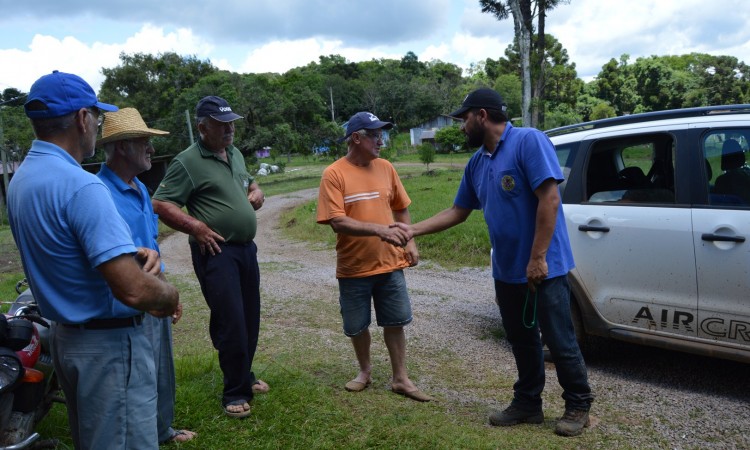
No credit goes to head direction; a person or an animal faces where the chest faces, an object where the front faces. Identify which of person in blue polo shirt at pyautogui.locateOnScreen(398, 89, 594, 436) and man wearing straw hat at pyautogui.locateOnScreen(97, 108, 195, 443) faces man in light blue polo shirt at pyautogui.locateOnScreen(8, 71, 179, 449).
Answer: the person in blue polo shirt

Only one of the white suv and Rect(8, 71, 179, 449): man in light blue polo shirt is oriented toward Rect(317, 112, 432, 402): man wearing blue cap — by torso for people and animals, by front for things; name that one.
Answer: the man in light blue polo shirt

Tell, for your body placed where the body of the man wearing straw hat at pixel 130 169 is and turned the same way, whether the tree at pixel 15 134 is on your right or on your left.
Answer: on your left

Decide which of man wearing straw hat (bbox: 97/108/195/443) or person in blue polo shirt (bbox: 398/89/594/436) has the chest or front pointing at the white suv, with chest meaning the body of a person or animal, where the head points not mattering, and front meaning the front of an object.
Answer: the man wearing straw hat

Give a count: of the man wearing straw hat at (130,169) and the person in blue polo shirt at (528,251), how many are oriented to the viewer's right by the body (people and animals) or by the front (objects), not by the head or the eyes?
1

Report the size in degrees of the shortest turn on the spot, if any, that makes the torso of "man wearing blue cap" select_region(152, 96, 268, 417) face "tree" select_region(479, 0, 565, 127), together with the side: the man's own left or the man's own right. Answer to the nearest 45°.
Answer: approximately 90° to the man's own left

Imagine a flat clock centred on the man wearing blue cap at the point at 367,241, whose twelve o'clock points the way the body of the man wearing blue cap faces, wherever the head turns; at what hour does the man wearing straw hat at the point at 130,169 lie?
The man wearing straw hat is roughly at 3 o'clock from the man wearing blue cap.

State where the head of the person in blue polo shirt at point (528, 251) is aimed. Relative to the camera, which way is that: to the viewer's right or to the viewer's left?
to the viewer's left

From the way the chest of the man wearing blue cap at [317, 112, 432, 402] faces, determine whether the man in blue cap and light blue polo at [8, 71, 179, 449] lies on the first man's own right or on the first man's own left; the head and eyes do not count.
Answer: on the first man's own right

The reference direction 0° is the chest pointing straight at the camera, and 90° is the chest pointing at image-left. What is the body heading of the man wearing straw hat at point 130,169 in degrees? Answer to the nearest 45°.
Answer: approximately 270°
